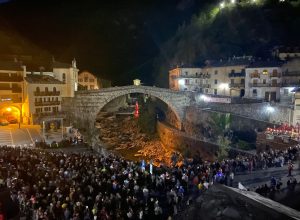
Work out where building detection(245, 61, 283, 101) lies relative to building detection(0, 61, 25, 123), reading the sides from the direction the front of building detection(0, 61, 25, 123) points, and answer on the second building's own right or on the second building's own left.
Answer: on the second building's own left

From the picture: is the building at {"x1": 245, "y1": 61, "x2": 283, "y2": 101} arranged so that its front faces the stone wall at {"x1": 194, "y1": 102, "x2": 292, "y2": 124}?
yes

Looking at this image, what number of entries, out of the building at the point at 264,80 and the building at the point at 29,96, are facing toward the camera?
2

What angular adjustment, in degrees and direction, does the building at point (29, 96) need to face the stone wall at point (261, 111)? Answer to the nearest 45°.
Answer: approximately 45° to its left

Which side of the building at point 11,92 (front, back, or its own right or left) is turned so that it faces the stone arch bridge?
left

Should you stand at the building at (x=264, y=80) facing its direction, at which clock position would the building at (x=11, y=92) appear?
the building at (x=11, y=92) is roughly at 2 o'clock from the building at (x=264, y=80).

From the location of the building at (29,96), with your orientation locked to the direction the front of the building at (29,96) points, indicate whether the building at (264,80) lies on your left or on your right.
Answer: on your left

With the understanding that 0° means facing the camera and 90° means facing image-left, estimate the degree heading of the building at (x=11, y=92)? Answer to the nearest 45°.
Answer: approximately 0°

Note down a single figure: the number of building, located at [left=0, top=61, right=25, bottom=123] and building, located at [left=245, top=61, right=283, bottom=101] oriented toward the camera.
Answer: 2

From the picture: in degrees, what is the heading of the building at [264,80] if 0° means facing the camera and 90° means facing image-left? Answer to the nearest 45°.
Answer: approximately 0°

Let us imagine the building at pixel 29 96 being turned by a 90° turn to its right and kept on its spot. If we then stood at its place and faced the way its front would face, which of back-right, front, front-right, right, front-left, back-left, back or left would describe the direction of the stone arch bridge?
back
